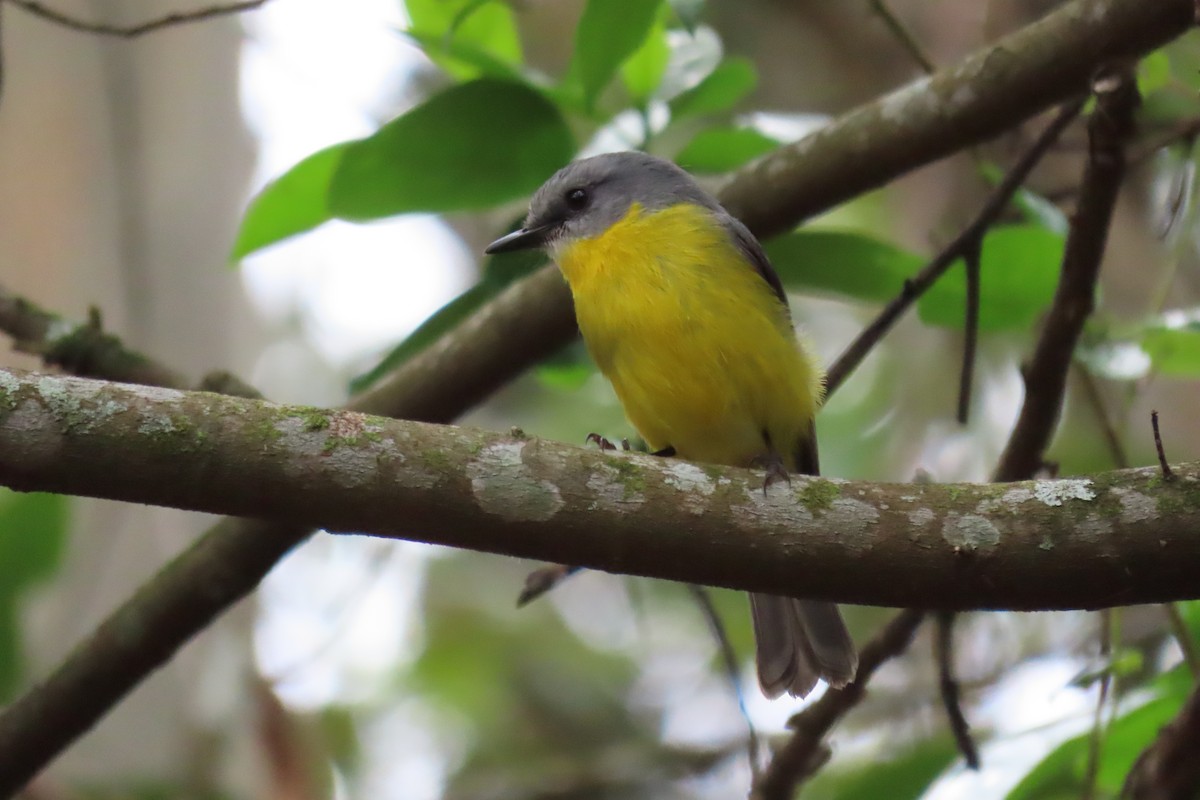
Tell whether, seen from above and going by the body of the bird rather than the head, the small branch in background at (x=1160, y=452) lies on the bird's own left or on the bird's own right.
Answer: on the bird's own left

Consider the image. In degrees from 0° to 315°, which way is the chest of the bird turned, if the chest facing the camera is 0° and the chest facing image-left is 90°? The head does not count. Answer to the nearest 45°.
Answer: approximately 45°

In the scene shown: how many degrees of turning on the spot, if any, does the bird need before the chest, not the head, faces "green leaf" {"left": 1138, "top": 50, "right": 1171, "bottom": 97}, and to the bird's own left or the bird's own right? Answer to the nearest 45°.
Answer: approximately 135° to the bird's own left

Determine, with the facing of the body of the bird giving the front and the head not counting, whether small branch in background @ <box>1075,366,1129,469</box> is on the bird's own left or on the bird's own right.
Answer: on the bird's own left

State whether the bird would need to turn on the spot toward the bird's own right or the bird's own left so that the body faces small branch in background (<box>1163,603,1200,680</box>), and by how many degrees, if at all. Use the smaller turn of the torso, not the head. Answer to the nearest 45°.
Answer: approximately 90° to the bird's own left

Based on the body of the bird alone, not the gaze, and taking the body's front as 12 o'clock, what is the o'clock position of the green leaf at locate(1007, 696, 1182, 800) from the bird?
The green leaf is roughly at 9 o'clock from the bird.

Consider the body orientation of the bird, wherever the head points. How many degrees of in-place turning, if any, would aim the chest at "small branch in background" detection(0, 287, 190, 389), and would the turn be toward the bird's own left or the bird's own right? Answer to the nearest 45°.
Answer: approximately 45° to the bird's own right

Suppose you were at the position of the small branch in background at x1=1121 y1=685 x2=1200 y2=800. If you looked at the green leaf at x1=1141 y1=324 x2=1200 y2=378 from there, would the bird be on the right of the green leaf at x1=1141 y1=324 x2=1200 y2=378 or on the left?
left
